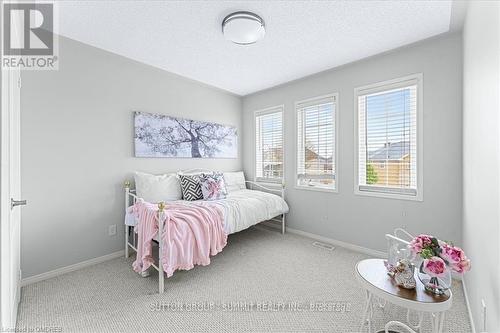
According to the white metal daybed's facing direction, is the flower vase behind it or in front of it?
in front

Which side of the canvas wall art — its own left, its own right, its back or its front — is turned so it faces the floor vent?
front

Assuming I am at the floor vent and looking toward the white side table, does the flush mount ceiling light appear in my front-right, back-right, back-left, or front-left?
front-right

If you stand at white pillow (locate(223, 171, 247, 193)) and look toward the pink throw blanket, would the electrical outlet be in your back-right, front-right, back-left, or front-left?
front-right

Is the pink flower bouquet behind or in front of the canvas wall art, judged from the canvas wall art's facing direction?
in front

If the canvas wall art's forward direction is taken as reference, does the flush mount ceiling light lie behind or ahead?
ahead

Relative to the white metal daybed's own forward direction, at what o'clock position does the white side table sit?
The white side table is roughly at 1 o'clock from the white metal daybed.

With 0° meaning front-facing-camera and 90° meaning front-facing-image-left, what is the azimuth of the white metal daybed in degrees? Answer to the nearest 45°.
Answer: approximately 315°

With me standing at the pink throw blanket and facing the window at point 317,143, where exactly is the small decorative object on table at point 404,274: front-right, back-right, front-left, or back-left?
front-right

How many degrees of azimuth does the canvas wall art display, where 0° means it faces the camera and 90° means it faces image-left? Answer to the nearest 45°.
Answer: approximately 315°

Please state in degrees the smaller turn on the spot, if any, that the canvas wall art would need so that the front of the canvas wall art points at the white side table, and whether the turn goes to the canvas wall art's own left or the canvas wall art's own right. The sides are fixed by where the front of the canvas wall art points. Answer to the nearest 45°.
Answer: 0° — it already faces it

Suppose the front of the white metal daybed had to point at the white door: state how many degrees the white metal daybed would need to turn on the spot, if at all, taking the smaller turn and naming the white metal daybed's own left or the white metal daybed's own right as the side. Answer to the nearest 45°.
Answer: approximately 90° to the white metal daybed's own right
